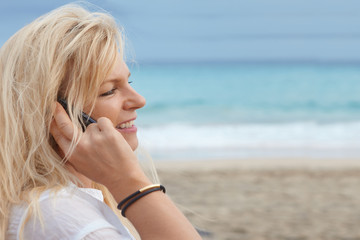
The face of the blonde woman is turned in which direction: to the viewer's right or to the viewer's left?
to the viewer's right

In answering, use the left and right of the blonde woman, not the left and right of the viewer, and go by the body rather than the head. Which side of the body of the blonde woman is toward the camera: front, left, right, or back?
right
